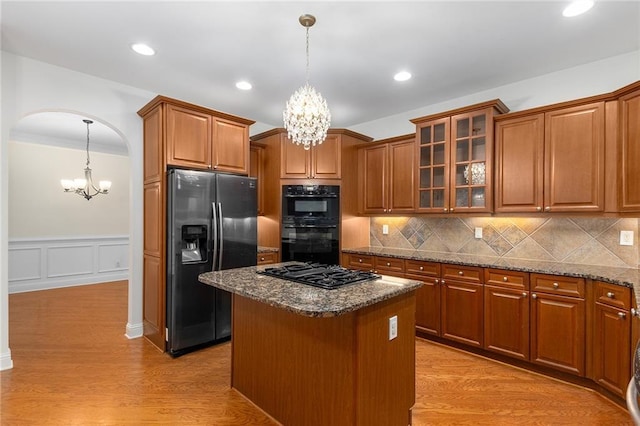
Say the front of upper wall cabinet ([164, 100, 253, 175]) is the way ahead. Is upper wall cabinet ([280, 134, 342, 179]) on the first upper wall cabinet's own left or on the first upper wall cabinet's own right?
on the first upper wall cabinet's own left

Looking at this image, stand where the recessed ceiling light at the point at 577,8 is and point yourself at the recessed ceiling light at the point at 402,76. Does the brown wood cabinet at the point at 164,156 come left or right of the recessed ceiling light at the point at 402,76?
left

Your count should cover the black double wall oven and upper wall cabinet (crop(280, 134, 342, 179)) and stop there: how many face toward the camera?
2

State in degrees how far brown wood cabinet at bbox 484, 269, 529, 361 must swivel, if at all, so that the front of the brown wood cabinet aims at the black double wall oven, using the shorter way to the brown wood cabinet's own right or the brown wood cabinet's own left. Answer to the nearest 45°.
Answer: approximately 45° to the brown wood cabinet's own right

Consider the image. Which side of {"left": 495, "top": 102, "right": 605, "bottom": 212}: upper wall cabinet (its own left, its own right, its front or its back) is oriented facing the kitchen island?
front

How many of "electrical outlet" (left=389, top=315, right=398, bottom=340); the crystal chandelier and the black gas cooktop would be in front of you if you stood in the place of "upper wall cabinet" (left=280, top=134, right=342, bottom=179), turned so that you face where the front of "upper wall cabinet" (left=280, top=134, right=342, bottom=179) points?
3

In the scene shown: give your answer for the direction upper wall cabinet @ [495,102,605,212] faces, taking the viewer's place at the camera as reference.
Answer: facing the viewer and to the left of the viewer

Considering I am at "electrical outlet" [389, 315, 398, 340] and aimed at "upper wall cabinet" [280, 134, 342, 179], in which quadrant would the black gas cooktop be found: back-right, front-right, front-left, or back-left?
front-left

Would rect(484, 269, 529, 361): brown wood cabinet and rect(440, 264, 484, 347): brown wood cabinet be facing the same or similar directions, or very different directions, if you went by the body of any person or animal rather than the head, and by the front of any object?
same or similar directions

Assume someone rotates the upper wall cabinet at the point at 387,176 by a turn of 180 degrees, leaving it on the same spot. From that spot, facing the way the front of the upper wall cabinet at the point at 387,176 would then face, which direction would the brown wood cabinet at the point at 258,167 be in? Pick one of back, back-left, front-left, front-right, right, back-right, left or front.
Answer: back-left

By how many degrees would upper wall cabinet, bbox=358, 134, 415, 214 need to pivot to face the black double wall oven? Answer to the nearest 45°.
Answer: approximately 45° to its right

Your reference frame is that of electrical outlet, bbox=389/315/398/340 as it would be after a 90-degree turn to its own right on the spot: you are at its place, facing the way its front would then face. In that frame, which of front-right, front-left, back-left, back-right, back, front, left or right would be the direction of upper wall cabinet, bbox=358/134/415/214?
back-right

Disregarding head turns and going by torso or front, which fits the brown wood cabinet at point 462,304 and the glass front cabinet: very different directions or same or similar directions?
same or similar directions

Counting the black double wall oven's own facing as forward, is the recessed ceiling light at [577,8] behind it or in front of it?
in front

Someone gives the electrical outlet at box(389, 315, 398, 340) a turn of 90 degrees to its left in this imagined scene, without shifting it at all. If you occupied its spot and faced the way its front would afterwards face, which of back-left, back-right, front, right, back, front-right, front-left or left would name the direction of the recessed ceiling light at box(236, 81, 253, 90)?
left

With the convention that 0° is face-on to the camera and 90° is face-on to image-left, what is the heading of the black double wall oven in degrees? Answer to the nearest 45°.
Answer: approximately 0°

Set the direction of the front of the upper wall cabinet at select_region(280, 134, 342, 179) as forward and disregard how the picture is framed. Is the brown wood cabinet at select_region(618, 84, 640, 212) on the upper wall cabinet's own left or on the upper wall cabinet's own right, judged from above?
on the upper wall cabinet's own left

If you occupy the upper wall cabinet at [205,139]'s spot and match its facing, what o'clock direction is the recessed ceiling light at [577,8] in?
The recessed ceiling light is roughly at 12 o'clock from the upper wall cabinet.
